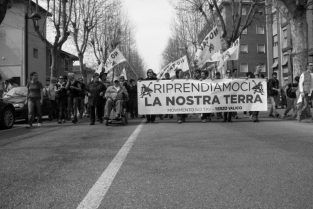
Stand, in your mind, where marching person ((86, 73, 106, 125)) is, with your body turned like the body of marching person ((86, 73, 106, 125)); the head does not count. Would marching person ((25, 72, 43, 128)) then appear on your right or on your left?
on your right

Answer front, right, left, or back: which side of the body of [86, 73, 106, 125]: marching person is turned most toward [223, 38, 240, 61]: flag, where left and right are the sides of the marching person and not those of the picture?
left

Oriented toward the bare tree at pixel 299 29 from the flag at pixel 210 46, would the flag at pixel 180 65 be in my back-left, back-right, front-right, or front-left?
back-left

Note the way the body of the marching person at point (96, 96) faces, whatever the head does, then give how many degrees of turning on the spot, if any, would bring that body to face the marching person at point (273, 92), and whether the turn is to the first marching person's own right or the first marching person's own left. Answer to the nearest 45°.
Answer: approximately 90° to the first marching person's own left

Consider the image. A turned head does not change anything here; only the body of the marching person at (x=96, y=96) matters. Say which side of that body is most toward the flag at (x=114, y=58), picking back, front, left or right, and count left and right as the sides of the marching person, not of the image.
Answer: back

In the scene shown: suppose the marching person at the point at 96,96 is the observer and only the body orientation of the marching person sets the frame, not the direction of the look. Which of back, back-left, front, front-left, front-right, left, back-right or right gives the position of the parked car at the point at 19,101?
back-right

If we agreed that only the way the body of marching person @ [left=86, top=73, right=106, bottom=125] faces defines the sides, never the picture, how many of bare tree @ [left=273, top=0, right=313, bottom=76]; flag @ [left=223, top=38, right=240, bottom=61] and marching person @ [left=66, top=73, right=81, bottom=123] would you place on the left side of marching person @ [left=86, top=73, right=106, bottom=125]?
2

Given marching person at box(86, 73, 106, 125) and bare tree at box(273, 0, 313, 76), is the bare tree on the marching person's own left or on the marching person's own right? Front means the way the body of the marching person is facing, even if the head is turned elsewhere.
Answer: on the marching person's own left

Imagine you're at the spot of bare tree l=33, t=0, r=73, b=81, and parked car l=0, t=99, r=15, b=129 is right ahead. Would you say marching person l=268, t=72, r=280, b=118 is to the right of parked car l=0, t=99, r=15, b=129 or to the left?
left

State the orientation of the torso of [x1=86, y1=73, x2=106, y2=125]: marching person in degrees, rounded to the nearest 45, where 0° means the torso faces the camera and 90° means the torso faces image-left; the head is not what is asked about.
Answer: approximately 0°

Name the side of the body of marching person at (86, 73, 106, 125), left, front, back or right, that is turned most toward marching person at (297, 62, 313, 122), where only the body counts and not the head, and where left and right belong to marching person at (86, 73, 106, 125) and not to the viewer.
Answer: left

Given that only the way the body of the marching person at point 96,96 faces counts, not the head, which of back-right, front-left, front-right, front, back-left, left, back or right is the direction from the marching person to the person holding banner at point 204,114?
left

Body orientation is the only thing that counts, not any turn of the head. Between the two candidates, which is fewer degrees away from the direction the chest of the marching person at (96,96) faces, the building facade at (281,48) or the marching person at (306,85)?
the marching person

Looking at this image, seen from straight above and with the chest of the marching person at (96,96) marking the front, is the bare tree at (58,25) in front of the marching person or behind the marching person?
behind
